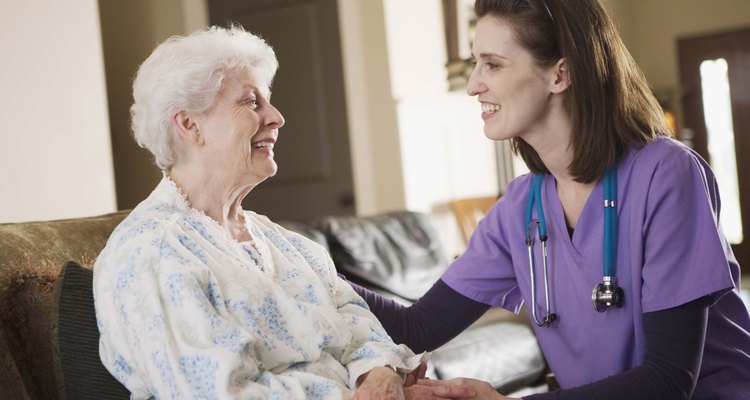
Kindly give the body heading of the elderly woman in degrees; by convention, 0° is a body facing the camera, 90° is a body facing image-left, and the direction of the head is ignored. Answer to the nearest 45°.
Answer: approximately 315°

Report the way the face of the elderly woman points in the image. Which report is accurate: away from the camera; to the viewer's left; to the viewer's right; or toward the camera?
to the viewer's right

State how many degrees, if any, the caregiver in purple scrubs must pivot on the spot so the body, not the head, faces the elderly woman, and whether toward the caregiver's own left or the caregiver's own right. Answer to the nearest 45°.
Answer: approximately 45° to the caregiver's own right

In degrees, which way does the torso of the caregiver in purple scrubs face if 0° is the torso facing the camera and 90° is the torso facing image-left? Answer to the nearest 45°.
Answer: approximately 45°

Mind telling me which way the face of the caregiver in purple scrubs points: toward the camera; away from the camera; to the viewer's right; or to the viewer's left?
to the viewer's left

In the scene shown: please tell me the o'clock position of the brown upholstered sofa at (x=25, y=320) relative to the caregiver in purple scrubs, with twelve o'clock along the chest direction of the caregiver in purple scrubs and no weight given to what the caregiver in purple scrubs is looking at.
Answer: The brown upholstered sofa is roughly at 1 o'clock from the caregiver in purple scrubs.

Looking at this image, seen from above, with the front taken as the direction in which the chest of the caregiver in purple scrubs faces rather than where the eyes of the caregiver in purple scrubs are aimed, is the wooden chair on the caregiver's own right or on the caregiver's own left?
on the caregiver's own right

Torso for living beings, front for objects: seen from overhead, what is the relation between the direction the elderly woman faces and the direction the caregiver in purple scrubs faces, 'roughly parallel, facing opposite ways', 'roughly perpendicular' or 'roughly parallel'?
roughly perpendicular

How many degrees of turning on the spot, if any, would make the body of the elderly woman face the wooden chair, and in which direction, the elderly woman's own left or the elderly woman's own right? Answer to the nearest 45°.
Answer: approximately 135° to the elderly woman's own left
